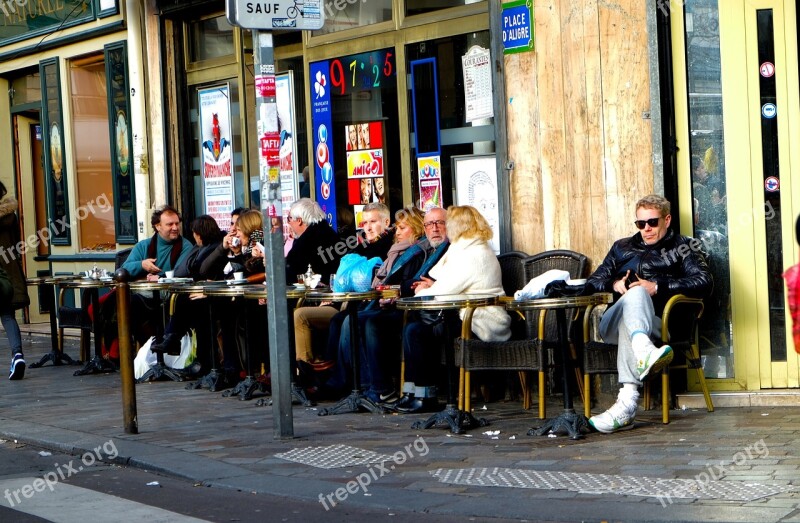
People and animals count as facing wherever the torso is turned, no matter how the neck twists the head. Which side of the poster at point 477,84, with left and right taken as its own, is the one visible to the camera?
front

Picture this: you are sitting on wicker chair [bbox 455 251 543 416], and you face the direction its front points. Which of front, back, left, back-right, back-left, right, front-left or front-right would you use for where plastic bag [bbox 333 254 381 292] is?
front-right

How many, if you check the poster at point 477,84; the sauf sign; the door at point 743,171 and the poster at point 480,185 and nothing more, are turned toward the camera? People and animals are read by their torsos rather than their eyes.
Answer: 4

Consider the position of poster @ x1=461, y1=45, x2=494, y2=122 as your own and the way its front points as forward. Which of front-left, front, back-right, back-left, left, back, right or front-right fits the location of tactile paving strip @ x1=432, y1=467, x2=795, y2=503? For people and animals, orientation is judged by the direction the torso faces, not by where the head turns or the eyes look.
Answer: front

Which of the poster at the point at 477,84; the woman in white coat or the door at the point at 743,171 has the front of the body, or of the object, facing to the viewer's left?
the woman in white coat

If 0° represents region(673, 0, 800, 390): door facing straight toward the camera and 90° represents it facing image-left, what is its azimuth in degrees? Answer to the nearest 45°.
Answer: approximately 0°

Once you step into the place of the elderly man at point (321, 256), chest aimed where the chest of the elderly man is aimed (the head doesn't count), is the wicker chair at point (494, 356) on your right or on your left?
on your left

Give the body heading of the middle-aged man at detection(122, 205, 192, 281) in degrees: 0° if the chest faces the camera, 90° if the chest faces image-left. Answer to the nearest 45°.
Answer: approximately 315°

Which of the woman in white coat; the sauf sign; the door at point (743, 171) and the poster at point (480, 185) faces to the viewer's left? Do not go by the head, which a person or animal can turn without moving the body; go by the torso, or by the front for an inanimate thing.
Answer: the woman in white coat

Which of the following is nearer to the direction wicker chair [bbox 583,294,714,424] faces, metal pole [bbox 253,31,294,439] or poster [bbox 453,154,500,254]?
the metal pole

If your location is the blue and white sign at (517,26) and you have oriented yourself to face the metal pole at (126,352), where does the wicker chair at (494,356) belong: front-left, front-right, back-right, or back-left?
front-left

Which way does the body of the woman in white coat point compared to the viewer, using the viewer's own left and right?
facing to the left of the viewer

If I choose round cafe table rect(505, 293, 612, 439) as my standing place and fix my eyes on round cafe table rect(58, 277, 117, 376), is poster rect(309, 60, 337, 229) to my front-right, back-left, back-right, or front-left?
front-right

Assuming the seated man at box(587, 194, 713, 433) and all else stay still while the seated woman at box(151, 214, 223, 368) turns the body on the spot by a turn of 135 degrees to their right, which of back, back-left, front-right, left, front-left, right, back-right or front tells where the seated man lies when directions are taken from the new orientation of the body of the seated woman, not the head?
right
